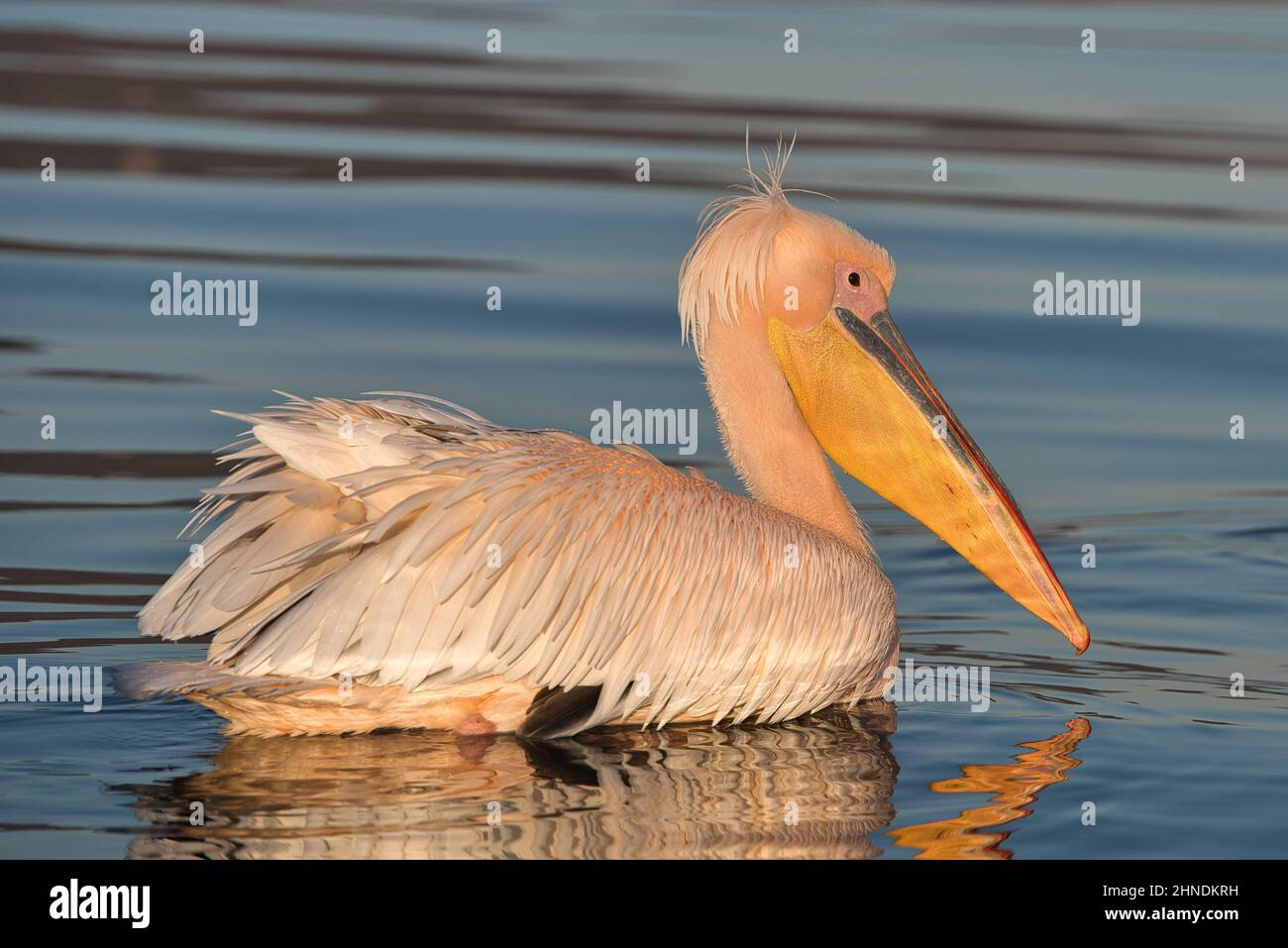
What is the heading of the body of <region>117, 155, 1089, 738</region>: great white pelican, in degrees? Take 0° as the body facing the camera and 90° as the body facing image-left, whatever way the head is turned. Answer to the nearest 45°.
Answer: approximately 270°
